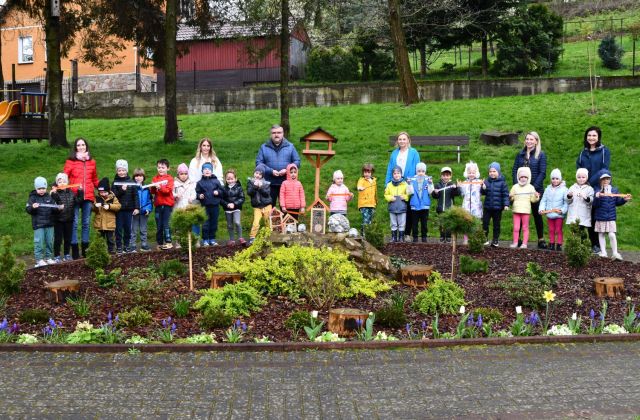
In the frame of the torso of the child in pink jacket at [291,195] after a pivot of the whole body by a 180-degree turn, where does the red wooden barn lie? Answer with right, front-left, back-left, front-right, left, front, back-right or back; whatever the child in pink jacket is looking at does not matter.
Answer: front

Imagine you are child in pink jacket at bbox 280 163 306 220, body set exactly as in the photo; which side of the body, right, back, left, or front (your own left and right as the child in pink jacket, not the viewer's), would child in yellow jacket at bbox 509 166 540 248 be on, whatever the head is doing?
left

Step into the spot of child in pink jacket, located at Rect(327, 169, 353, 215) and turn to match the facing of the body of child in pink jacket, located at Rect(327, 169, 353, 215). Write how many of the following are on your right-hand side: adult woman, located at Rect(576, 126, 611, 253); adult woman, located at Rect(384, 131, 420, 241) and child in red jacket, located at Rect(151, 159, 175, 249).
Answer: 1

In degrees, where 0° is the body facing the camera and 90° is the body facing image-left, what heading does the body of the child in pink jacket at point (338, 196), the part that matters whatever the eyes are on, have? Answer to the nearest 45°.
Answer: approximately 0°
